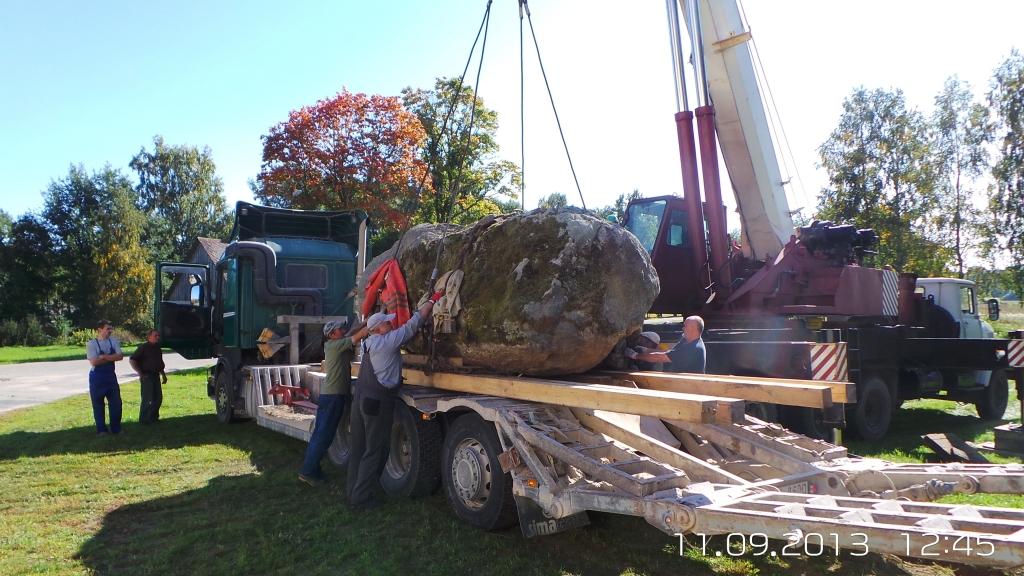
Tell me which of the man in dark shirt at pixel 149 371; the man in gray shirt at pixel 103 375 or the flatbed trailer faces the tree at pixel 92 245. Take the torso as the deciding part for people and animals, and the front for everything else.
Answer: the flatbed trailer

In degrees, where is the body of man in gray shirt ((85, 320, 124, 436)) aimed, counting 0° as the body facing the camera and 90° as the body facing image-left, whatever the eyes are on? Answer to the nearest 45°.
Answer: approximately 315°

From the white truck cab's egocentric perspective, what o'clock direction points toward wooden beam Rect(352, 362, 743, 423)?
The wooden beam is roughly at 5 o'clock from the white truck cab.

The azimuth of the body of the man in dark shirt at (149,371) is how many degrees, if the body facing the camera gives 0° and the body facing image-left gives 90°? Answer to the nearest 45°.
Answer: approximately 315°

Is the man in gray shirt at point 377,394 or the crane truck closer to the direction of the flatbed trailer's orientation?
the man in gray shirt

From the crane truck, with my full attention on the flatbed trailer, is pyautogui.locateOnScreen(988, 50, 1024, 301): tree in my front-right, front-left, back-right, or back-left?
back-left

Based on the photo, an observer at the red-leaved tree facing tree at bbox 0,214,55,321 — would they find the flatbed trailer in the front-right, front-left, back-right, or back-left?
back-left

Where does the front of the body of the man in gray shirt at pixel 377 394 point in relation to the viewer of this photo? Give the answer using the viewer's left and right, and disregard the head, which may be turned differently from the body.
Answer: facing away from the viewer and to the right of the viewer

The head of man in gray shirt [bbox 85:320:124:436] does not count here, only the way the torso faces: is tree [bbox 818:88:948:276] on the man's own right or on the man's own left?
on the man's own left

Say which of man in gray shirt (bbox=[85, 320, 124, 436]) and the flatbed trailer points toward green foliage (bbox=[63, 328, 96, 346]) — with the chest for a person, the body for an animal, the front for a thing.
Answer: the flatbed trailer

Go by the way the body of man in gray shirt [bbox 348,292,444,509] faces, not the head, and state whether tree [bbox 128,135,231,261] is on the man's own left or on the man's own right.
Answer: on the man's own left

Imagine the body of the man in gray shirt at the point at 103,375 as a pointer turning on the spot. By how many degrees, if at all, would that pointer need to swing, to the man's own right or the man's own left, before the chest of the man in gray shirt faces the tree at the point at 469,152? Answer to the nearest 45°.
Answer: approximately 90° to the man's own left

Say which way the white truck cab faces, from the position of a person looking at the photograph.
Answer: facing away from the viewer and to the right of the viewer

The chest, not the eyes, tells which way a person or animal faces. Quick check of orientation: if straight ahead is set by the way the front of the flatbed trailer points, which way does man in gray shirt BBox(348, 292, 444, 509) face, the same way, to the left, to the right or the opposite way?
to the right

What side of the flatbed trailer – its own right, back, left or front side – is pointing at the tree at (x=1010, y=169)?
right
